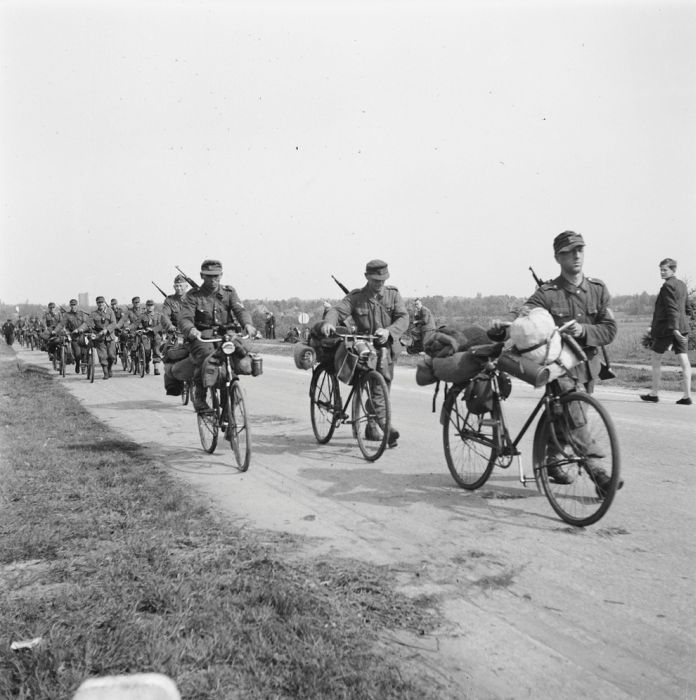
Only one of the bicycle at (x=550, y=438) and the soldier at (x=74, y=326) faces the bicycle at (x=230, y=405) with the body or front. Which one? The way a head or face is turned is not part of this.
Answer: the soldier

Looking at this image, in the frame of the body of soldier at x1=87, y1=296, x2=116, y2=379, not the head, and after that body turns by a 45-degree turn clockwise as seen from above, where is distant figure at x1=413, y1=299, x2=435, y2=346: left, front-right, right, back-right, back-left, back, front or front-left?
back-left

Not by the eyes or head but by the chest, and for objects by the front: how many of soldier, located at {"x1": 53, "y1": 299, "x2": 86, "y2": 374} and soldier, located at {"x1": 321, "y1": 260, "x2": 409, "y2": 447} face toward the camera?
2

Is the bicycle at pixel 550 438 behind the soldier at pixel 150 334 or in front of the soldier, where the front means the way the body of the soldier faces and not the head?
in front

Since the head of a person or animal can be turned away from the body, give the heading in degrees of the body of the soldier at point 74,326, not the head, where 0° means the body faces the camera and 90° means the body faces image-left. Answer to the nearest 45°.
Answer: approximately 0°

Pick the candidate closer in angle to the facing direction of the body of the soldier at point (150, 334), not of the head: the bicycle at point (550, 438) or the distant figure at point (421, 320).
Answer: the bicycle

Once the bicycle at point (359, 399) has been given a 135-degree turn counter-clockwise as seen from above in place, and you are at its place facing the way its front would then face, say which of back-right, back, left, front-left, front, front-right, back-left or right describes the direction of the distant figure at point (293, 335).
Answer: front

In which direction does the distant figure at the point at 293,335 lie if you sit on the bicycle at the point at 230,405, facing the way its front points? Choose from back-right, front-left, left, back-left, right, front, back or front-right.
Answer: back-left

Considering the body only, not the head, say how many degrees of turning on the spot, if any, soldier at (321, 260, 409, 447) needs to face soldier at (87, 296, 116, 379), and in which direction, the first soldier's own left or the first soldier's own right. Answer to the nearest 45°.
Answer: approximately 135° to the first soldier's own right

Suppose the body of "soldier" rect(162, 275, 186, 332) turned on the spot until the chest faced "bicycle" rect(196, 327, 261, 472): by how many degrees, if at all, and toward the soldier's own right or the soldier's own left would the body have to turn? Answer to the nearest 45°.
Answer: approximately 45° to the soldier's own right

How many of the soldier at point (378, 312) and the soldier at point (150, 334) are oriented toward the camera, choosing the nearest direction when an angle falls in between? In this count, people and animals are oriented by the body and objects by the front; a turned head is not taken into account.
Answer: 2

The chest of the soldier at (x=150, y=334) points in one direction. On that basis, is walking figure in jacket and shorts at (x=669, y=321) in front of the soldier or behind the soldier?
in front
